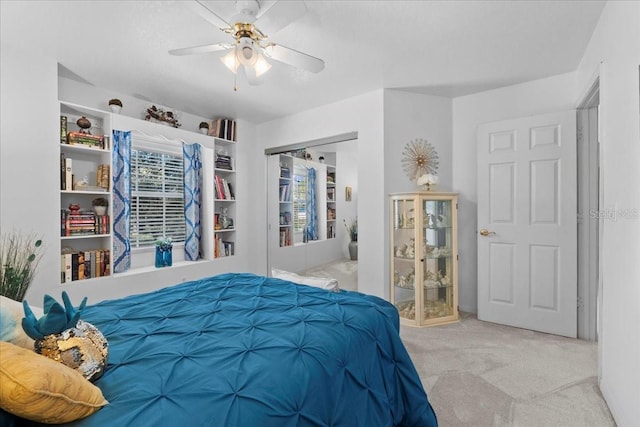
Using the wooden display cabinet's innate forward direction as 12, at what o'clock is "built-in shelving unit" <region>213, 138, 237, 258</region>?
The built-in shelving unit is roughly at 3 o'clock from the wooden display cabinet.

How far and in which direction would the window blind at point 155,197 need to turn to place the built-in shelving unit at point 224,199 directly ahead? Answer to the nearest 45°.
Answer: approximately 45° to its left

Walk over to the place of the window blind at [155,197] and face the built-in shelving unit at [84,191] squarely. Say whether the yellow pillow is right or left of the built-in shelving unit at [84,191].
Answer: left

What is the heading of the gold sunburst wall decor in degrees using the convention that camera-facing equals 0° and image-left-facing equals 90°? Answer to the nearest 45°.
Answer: approximately 0°

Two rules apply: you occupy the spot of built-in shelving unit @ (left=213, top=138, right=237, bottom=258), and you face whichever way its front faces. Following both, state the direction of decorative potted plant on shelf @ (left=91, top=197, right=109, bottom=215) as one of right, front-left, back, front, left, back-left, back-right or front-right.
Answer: right

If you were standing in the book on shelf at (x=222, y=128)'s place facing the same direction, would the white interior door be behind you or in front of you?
in front

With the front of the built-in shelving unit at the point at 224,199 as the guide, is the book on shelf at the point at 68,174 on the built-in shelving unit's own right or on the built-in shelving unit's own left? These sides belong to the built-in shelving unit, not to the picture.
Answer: on the built-in shelving unit's own right

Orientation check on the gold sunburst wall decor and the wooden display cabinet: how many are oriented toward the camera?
2

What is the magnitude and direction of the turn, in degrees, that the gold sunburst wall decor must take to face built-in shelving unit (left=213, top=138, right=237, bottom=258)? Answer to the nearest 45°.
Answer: approximately 90° to its right
